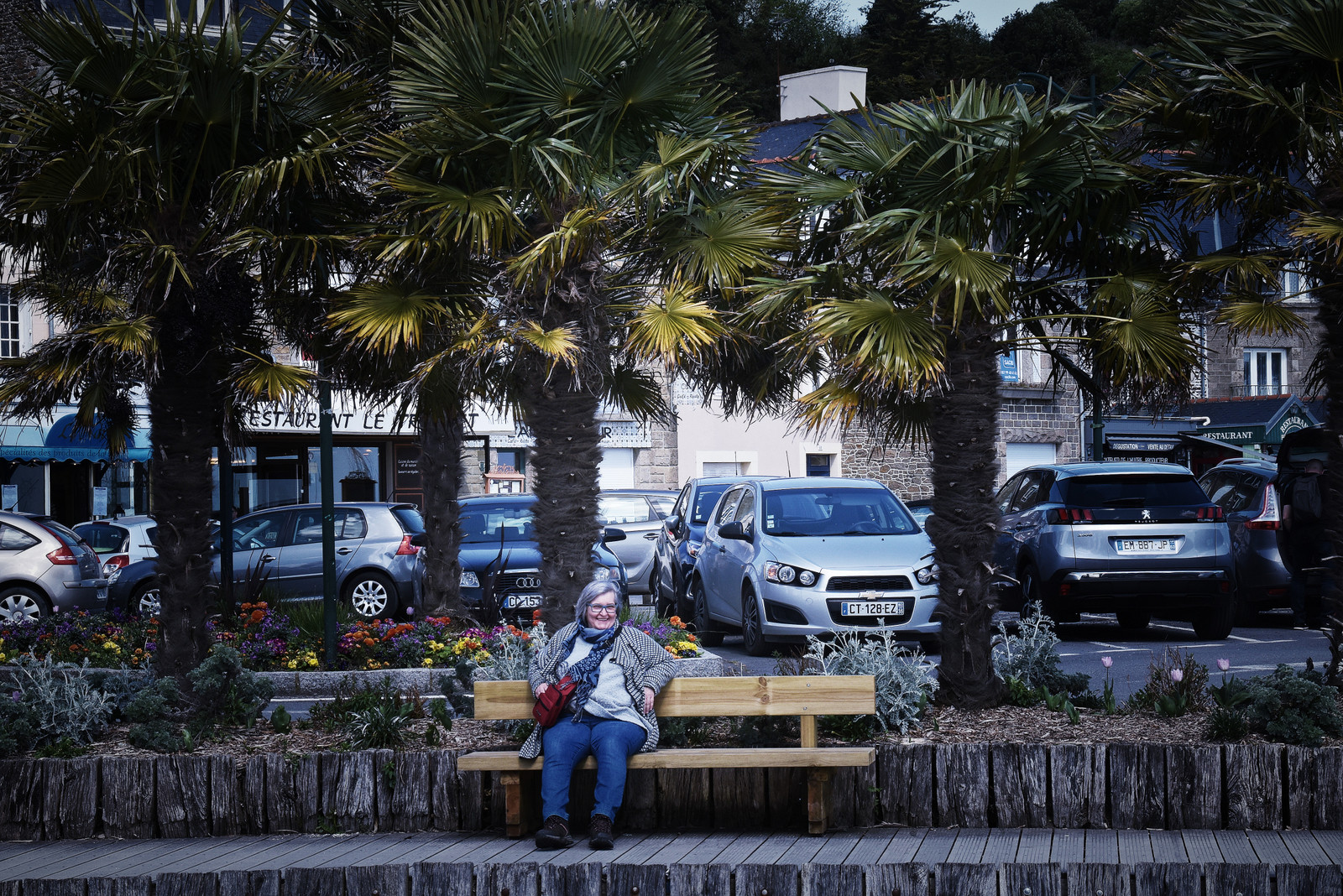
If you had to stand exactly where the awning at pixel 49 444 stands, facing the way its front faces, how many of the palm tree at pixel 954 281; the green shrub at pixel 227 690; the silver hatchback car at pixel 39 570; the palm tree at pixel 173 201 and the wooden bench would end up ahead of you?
5

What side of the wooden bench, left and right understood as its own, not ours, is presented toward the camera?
front

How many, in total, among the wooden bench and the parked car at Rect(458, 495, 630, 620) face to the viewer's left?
0

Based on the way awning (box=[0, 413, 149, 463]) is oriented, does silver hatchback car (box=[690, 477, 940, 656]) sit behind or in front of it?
in front

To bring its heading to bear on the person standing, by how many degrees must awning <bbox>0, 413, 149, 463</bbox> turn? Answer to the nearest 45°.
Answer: approximately 45° to its left

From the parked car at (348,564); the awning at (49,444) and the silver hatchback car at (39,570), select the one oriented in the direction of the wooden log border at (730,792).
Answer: the awning

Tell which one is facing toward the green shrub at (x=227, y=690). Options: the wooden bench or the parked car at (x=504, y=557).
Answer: the parked car

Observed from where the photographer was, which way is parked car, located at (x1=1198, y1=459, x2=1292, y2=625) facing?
facing away from the viewer and to the left of the viewer

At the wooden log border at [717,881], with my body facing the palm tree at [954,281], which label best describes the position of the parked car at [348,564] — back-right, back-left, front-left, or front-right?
front-left

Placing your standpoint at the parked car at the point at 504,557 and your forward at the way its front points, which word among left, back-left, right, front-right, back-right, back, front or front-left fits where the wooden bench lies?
front

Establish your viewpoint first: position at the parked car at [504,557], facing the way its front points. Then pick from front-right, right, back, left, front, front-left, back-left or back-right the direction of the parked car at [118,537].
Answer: back-right

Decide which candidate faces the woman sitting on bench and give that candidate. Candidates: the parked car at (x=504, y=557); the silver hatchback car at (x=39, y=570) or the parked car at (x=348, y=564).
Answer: the parked car at (x=504, y=557)

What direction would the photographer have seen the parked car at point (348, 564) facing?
facing to the left of the viewer

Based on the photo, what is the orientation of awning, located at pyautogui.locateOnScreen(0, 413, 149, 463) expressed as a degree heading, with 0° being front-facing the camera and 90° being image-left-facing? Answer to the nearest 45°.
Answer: approximately 0°

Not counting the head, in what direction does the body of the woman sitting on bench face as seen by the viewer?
toward the camera
